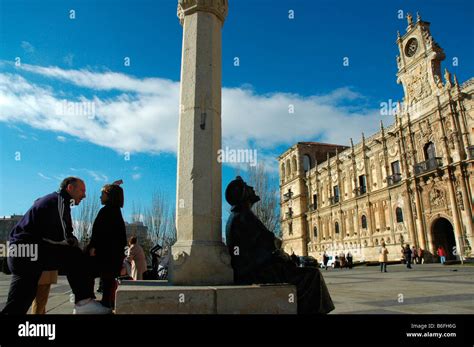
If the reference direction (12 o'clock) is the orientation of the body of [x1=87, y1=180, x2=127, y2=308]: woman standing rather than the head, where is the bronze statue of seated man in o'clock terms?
The bronze statue of seated man is roughly at 6 o'clock from the woman standing.

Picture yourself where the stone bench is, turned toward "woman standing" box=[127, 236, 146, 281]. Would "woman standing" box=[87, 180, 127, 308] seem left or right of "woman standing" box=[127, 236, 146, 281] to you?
left

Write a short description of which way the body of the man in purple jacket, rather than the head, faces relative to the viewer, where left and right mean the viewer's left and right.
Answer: facing to the right of the viewer

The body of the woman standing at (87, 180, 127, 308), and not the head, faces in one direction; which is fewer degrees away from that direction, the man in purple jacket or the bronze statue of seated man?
the man in purple jacket

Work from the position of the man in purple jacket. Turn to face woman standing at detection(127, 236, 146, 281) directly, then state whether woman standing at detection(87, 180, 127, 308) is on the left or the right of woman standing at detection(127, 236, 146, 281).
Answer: right

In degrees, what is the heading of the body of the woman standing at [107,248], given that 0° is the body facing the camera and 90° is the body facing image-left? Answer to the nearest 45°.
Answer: approximately 90°

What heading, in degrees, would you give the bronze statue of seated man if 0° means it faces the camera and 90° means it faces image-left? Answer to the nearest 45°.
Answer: approximately 270°

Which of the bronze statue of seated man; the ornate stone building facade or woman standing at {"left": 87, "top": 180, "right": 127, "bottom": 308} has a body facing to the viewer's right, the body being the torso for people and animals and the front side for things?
the bronze statue of seated man

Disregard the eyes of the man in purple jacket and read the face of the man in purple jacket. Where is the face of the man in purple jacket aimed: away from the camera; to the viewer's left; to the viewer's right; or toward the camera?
to the viewer's right

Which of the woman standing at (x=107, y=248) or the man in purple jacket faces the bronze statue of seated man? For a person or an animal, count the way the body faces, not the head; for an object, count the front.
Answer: the man in purple jacket

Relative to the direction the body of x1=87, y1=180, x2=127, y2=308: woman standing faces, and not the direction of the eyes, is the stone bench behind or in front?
behind
